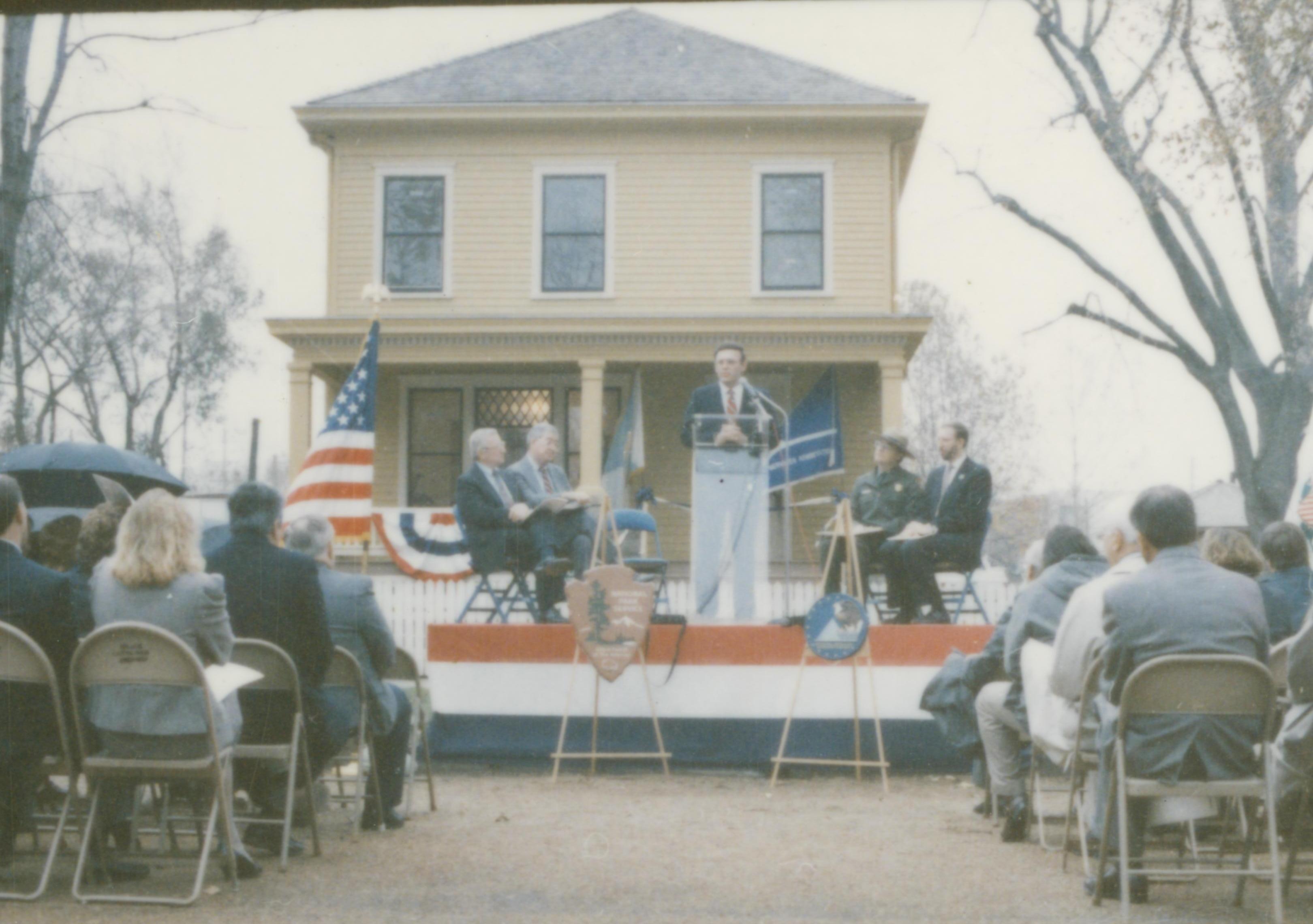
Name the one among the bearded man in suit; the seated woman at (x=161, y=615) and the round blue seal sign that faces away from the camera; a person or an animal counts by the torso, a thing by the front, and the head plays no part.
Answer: the seated woman

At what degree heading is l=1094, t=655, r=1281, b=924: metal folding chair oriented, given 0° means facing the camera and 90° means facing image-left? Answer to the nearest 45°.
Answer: approximately 180°

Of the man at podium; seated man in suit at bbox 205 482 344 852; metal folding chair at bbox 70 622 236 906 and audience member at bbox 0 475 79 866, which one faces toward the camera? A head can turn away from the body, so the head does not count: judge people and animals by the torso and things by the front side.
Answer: the man at podium

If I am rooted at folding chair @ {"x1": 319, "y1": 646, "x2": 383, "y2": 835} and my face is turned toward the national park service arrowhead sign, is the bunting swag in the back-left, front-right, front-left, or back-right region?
front-left

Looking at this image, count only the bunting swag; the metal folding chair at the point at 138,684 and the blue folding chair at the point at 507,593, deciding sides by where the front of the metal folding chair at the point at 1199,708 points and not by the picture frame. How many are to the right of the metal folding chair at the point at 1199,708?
0

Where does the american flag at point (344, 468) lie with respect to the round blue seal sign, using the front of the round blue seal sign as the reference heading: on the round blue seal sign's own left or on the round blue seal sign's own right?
on the round blue seal sign's own right

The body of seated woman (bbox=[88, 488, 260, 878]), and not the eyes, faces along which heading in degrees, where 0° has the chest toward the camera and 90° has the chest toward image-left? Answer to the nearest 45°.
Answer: approximately 180°

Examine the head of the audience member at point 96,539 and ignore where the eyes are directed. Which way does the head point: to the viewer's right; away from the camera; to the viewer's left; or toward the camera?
away from the camera

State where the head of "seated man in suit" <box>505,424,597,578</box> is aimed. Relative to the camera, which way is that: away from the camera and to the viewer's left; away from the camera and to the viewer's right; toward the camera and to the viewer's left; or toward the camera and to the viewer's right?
toward the camera and to the viewer's right

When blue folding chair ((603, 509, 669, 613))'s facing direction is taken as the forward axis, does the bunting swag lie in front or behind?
behind

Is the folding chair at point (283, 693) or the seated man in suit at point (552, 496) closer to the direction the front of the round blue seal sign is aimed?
the folding chair

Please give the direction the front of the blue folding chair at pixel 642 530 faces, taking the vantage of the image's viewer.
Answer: facing the viewer and to the right of the viewer

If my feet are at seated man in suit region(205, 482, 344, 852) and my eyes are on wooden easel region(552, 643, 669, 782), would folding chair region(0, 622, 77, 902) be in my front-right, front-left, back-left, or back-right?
back-left

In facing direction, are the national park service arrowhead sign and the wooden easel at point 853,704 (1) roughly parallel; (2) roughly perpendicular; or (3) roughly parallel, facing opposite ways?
roughly parallel

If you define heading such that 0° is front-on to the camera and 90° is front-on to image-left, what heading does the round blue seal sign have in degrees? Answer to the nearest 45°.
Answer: approximately 0°

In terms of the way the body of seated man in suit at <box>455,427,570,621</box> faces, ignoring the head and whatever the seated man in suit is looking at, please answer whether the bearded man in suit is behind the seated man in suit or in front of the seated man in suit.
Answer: in front

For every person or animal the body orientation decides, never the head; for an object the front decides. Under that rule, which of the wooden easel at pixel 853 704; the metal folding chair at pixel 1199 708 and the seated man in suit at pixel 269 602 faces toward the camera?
the wooden easel

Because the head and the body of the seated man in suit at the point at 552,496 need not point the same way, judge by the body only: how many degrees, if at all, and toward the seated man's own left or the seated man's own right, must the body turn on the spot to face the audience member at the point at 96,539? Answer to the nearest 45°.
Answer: approximately 90° to the seated man's own right

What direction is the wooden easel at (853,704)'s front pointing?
toward the camera

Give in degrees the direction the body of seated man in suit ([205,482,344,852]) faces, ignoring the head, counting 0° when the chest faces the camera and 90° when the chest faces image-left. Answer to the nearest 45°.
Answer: approximately 225°
